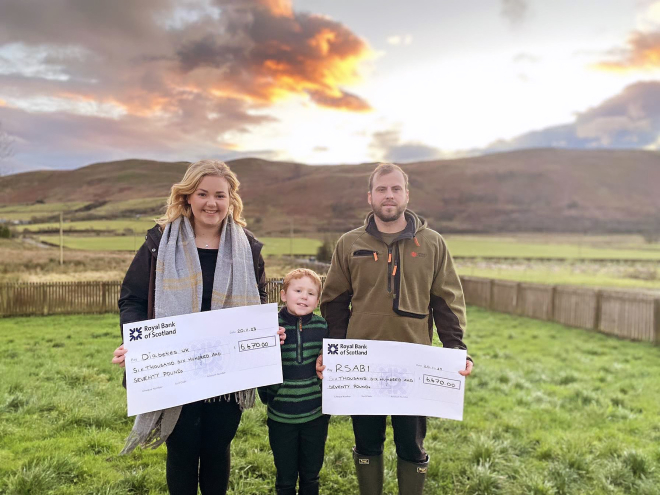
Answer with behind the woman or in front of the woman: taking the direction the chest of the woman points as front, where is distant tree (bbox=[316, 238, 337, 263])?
behind

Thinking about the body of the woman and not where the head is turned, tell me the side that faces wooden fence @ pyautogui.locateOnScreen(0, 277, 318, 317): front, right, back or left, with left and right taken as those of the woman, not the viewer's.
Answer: back

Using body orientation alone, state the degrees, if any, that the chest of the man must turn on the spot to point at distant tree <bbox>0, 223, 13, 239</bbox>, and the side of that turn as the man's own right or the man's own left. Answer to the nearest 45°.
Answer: approximately 135° to the man's own right
